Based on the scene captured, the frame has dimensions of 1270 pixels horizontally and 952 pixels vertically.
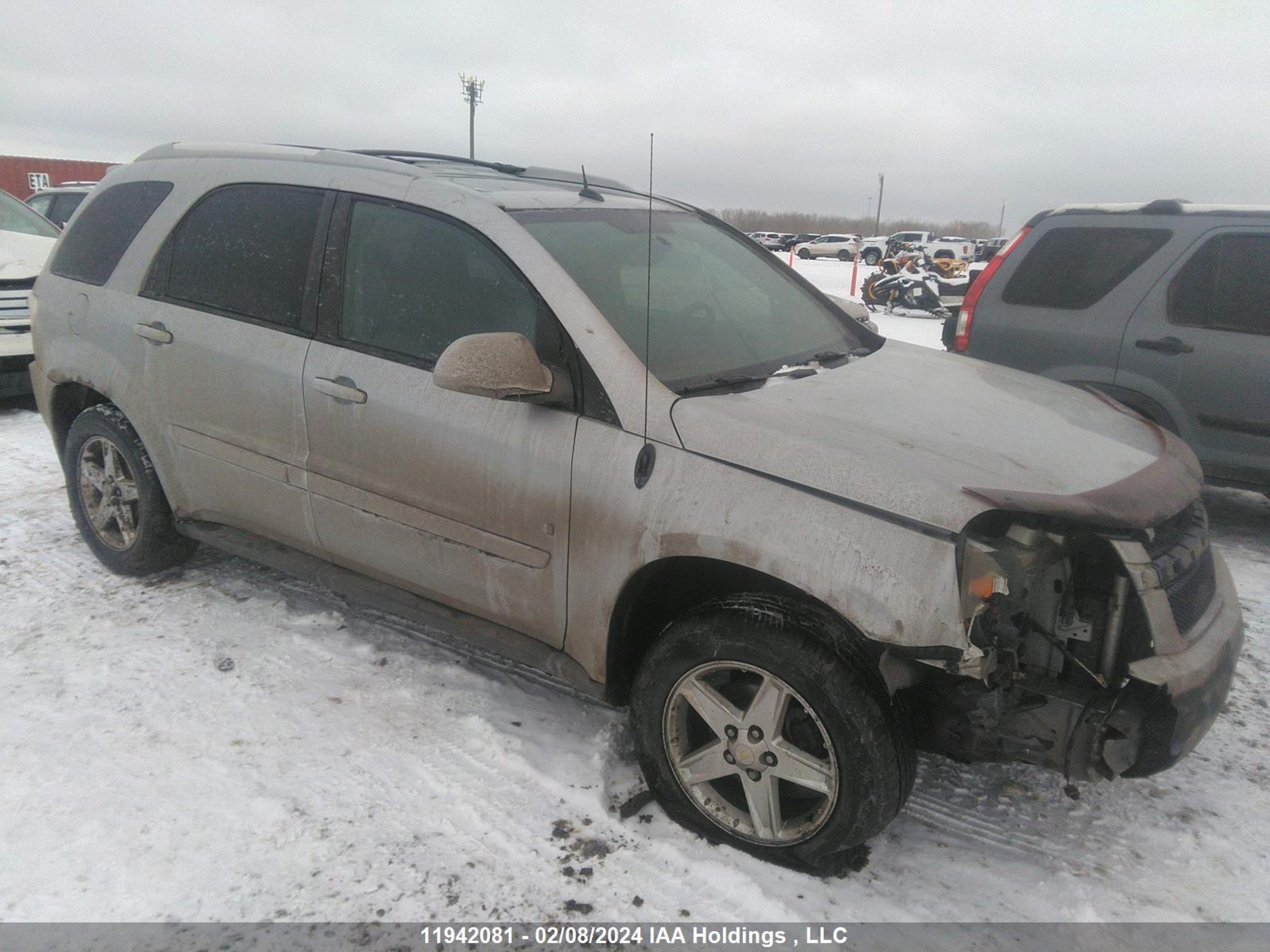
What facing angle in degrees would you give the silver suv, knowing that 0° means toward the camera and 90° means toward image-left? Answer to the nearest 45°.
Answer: approximately 315°

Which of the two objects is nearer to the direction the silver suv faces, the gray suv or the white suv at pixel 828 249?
the gray suv

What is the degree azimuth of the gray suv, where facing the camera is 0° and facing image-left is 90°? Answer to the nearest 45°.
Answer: approximately 270°

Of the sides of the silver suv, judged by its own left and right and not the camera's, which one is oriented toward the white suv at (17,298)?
back

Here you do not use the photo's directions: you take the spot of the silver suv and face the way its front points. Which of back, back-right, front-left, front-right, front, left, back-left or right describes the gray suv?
left

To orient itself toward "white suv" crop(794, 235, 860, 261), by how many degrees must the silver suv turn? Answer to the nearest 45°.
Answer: approximately 135° to its left
